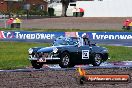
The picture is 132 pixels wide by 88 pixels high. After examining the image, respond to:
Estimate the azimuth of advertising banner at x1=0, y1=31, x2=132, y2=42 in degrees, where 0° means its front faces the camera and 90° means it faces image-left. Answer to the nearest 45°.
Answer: approximately 0°

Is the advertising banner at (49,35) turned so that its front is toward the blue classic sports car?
yes

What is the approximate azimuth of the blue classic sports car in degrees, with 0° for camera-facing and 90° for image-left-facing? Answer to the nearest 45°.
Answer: approximately 45°

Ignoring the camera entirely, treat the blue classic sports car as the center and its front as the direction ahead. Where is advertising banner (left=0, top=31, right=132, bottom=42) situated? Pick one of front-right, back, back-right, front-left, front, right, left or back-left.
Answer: back-right
